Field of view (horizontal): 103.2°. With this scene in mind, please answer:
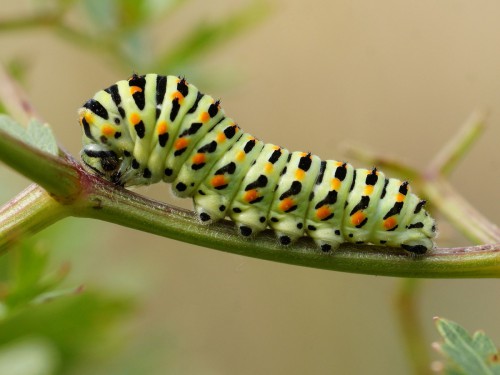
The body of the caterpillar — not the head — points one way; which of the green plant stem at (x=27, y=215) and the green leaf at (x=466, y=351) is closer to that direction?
the green plant stem

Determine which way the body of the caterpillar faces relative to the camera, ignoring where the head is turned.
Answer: to the viewer's left

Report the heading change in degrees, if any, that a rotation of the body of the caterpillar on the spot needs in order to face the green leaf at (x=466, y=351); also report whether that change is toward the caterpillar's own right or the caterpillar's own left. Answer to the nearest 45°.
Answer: approximately 180°

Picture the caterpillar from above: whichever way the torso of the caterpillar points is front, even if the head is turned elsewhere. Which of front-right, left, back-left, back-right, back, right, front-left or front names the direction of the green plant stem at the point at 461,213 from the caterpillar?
back

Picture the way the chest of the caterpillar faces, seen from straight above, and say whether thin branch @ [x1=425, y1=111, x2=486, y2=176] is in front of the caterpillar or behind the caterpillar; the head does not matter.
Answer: behind
